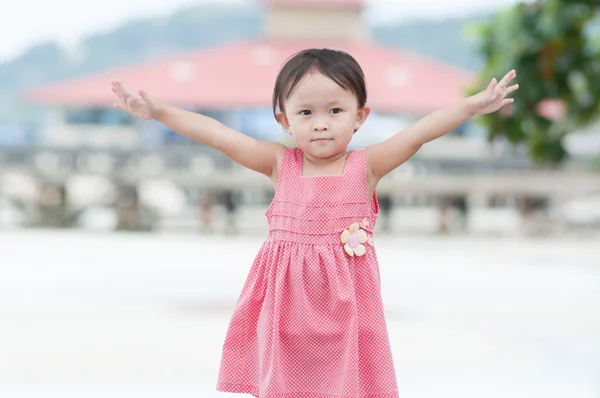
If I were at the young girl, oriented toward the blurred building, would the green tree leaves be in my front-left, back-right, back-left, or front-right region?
front-right

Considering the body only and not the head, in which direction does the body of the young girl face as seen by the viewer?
toward the camera

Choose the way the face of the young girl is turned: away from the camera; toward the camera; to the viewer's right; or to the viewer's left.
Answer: toward the camera

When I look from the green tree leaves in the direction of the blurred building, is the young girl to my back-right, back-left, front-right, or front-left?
back-left

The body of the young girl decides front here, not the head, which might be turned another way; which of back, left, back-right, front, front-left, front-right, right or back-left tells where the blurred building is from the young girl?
back
